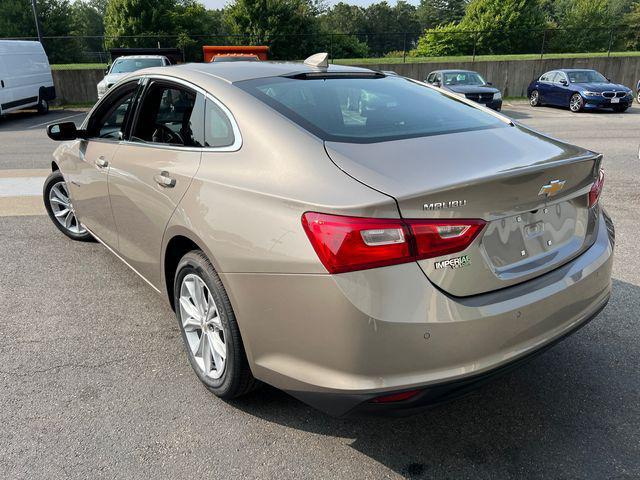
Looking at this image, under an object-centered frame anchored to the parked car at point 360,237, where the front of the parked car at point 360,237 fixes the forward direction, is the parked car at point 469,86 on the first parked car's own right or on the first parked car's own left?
on the first parked car's own right

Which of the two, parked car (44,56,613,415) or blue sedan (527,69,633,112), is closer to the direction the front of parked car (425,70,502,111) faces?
the parked car

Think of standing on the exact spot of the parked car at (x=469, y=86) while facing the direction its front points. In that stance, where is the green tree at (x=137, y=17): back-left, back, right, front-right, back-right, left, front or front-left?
back

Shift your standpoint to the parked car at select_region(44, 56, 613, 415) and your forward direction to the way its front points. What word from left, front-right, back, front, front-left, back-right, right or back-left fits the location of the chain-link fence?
front-right

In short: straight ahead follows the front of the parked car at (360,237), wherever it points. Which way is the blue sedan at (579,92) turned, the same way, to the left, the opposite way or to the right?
the opposite way

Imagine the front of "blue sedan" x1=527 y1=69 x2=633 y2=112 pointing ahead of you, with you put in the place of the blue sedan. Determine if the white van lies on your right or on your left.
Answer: on your right

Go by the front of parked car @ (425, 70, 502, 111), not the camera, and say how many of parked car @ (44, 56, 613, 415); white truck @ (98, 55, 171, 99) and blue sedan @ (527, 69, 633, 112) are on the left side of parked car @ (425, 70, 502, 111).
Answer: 1

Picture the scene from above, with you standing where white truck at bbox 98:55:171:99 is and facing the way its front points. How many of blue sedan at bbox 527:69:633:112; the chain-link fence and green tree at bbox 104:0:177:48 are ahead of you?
0

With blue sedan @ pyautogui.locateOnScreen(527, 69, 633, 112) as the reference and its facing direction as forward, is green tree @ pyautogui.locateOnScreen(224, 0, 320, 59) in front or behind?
behind

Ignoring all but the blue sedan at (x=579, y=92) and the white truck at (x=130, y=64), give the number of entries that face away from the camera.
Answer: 0

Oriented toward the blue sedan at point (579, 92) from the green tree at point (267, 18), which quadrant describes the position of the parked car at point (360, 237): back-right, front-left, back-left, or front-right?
front-right

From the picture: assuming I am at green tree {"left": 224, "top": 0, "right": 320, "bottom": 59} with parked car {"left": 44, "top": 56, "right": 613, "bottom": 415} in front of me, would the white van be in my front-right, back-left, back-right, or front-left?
front-right

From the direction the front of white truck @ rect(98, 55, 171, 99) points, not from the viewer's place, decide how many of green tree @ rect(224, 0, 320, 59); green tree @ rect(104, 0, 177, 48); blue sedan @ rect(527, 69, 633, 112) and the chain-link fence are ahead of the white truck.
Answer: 0

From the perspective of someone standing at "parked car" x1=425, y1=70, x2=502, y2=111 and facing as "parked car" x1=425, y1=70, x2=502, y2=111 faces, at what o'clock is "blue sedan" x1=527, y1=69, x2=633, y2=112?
The blue sedan is roughly at 9 o'clock from the parked car.

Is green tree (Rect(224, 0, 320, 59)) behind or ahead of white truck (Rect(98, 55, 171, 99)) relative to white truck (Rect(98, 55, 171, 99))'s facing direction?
behind

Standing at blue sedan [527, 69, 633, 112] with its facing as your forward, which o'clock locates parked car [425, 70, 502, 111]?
The parked car is roughly at 3 o'clock from the blue sedan.

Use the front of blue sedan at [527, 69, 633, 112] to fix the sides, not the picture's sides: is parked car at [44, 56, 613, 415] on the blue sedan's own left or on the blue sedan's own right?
on the blue sedan's own right

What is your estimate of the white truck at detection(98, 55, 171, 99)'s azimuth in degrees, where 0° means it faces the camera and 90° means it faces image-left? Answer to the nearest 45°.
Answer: approximately 45°

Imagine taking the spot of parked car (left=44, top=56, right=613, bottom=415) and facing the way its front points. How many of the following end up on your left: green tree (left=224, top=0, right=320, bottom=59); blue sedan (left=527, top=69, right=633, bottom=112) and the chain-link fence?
0

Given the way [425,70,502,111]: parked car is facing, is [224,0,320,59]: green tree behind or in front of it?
behind

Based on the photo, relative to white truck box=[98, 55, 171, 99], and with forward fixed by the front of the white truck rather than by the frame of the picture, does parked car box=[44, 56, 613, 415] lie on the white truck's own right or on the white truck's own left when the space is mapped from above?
on the white truck's own left

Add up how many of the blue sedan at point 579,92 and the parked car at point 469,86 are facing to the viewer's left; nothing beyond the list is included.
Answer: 0

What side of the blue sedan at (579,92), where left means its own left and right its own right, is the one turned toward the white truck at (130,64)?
right
